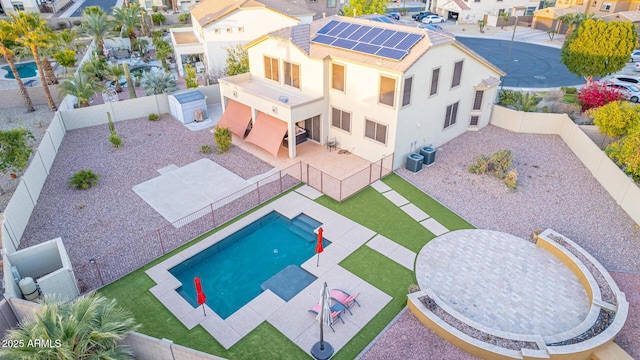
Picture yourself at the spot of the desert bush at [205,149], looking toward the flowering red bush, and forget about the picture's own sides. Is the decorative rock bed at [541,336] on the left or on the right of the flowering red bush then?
right

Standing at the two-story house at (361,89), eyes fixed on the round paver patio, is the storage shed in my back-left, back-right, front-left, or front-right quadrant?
back-right

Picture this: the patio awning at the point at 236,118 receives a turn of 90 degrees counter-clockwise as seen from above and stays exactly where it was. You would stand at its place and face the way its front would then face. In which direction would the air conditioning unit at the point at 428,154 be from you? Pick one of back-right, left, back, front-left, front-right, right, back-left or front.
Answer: front

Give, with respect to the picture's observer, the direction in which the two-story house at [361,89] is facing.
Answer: facing away from the viewer and to the right of the viewer

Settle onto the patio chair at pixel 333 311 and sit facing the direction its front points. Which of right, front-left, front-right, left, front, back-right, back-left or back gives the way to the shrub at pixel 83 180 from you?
front

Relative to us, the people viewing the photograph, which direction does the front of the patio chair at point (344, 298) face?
facing away from the viewer and to the left of the viewer

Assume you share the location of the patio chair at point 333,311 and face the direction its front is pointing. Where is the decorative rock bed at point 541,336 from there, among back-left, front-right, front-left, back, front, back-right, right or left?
back-right

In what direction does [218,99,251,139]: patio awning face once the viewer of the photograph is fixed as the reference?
facing the viewer and to the left of the viewer

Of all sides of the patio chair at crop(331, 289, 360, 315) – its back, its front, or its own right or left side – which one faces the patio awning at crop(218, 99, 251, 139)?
front

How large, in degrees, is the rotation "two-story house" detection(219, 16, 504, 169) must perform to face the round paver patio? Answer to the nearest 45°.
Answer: approximately 90° to its right

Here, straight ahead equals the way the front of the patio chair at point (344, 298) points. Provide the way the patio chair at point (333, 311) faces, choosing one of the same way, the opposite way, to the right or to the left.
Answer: the same way

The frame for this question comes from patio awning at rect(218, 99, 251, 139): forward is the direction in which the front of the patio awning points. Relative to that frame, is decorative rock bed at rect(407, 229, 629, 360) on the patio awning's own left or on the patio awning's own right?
on the patio awning's own left

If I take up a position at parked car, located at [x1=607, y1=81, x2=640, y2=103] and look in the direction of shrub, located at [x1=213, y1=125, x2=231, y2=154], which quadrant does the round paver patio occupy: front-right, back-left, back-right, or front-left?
front-left

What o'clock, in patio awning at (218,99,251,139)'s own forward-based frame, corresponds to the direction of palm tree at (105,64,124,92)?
The palm tree is roughly at 3 o'clock from the patio awning.

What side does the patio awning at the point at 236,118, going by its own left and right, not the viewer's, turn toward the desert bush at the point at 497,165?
left
